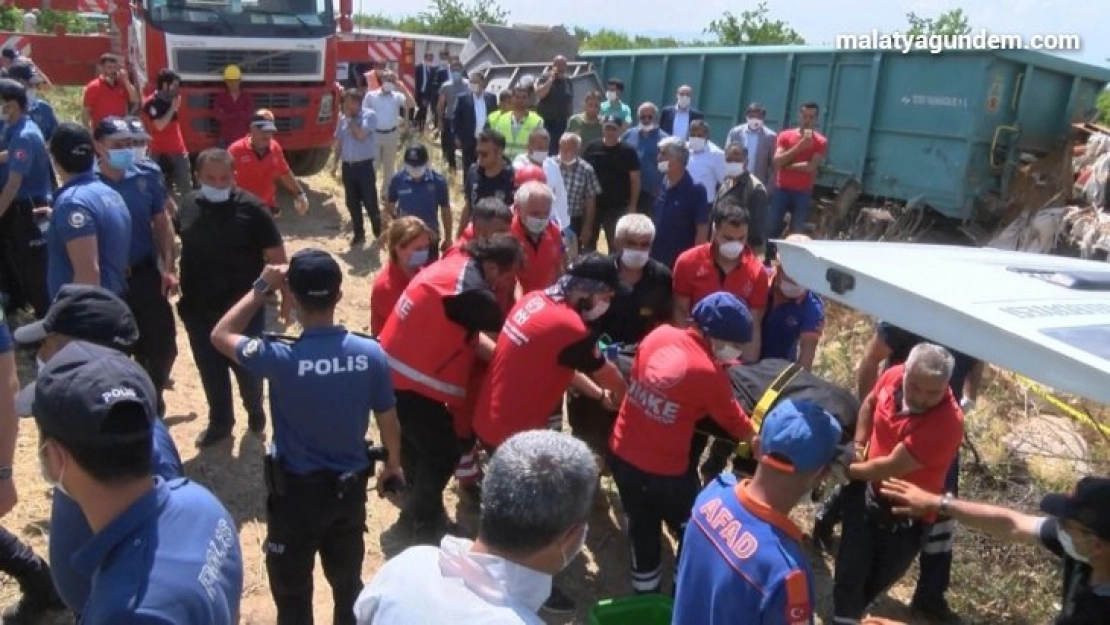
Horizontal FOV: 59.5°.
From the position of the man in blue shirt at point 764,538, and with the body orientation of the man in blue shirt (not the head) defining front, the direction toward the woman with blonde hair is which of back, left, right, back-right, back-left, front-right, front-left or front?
left

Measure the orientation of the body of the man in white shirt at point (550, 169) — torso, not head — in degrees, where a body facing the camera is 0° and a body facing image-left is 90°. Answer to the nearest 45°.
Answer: approximately 0°

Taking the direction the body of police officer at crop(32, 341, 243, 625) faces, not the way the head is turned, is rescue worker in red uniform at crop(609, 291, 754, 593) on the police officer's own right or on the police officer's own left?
on the police officer's own right

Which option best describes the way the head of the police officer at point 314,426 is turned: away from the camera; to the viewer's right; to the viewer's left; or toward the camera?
away from the camera

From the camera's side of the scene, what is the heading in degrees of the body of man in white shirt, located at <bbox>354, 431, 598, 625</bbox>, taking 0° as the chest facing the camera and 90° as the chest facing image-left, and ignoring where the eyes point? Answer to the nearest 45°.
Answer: approximately 225°

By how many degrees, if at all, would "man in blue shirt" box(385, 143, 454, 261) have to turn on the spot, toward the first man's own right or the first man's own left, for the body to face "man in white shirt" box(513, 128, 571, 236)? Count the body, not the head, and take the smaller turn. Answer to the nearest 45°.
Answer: approximately 90° to the first man's own left

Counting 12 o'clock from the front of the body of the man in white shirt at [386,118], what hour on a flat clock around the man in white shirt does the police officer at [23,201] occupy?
The police officer is roughly at 1 o'clock from the man in white shirt.

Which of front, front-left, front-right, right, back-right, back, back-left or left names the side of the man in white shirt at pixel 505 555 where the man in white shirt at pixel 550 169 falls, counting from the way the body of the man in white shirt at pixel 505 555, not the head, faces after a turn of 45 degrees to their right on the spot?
left

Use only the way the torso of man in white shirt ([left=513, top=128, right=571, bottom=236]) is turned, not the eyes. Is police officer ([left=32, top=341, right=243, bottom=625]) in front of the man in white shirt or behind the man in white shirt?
in front

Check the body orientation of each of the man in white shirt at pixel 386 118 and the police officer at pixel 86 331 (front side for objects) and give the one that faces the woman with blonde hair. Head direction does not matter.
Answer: the man in white shirt

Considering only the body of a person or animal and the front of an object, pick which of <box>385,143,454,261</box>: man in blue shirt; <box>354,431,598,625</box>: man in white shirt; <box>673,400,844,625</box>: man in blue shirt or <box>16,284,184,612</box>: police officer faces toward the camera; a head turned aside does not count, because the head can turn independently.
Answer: <box>385,143,454,261</box>: man in blue shirt

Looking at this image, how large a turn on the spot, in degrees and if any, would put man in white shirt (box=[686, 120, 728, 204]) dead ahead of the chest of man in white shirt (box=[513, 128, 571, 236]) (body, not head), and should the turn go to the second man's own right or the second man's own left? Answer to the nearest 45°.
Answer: approximately 135° to the second man's own left

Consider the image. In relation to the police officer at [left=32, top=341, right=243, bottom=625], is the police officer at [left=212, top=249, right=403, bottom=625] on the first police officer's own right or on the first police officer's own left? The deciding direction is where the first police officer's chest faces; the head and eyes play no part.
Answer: on the first police officer's own right

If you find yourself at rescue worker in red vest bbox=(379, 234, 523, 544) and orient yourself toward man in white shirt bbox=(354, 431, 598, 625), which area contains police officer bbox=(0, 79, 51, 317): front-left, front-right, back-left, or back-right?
back-right
